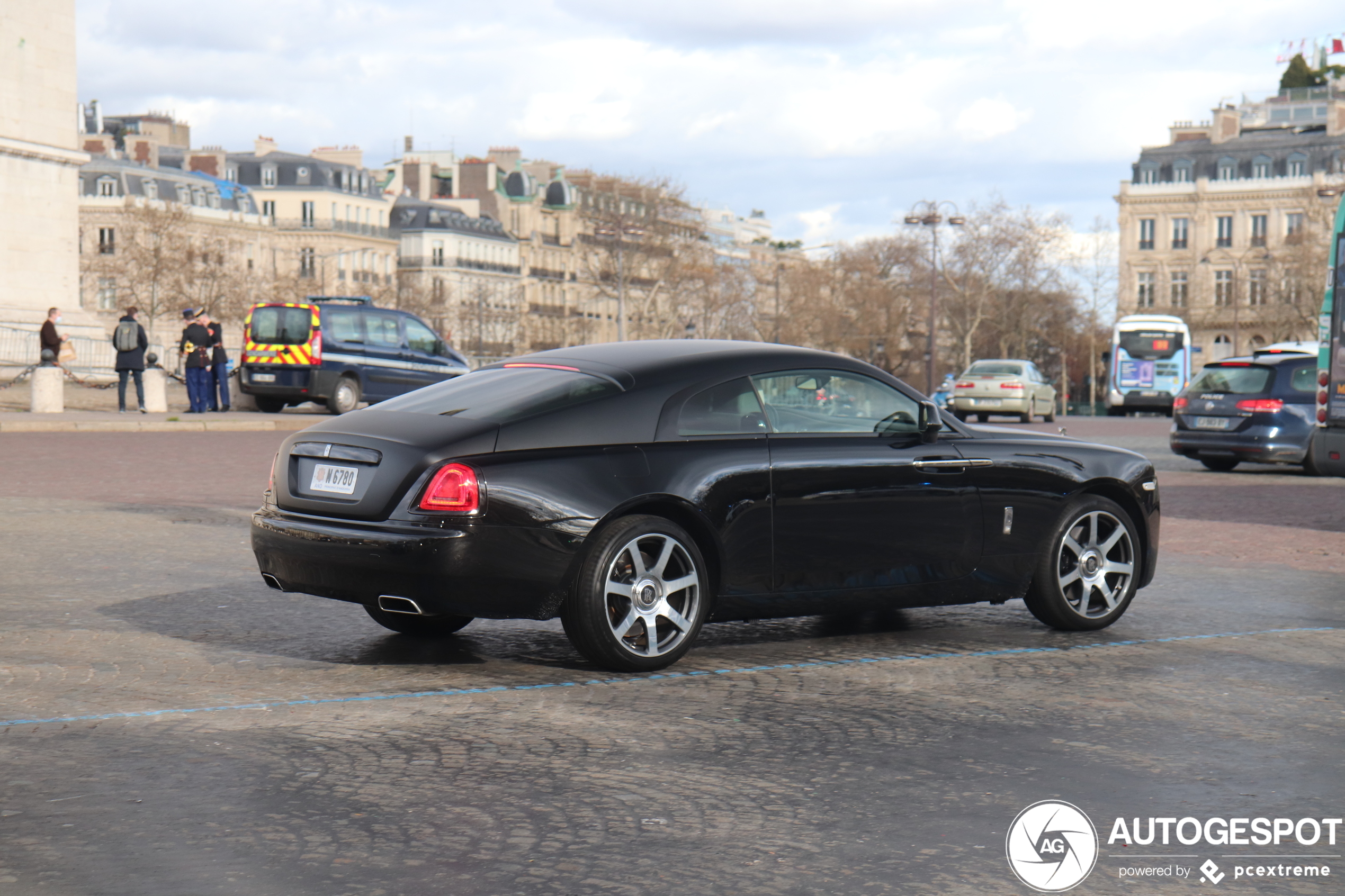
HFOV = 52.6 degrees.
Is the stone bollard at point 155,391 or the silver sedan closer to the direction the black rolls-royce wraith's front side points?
the silver sedan

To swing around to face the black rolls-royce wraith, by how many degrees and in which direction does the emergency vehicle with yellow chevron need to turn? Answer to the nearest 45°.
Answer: approximately 135° to its right

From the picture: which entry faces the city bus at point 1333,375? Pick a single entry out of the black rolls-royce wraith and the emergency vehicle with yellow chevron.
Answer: the black rolls-royce wraith

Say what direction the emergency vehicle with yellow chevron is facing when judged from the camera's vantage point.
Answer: facing away from the viewer and to the right of the viewer

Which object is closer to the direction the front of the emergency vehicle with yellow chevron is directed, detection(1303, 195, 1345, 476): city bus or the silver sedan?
the silver sedan

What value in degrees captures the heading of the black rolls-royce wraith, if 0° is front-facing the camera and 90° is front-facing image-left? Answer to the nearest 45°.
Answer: approximately 225°

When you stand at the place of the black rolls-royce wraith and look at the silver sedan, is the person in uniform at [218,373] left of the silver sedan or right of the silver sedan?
left

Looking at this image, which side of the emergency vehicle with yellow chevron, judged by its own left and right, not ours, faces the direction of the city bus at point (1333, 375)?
right
